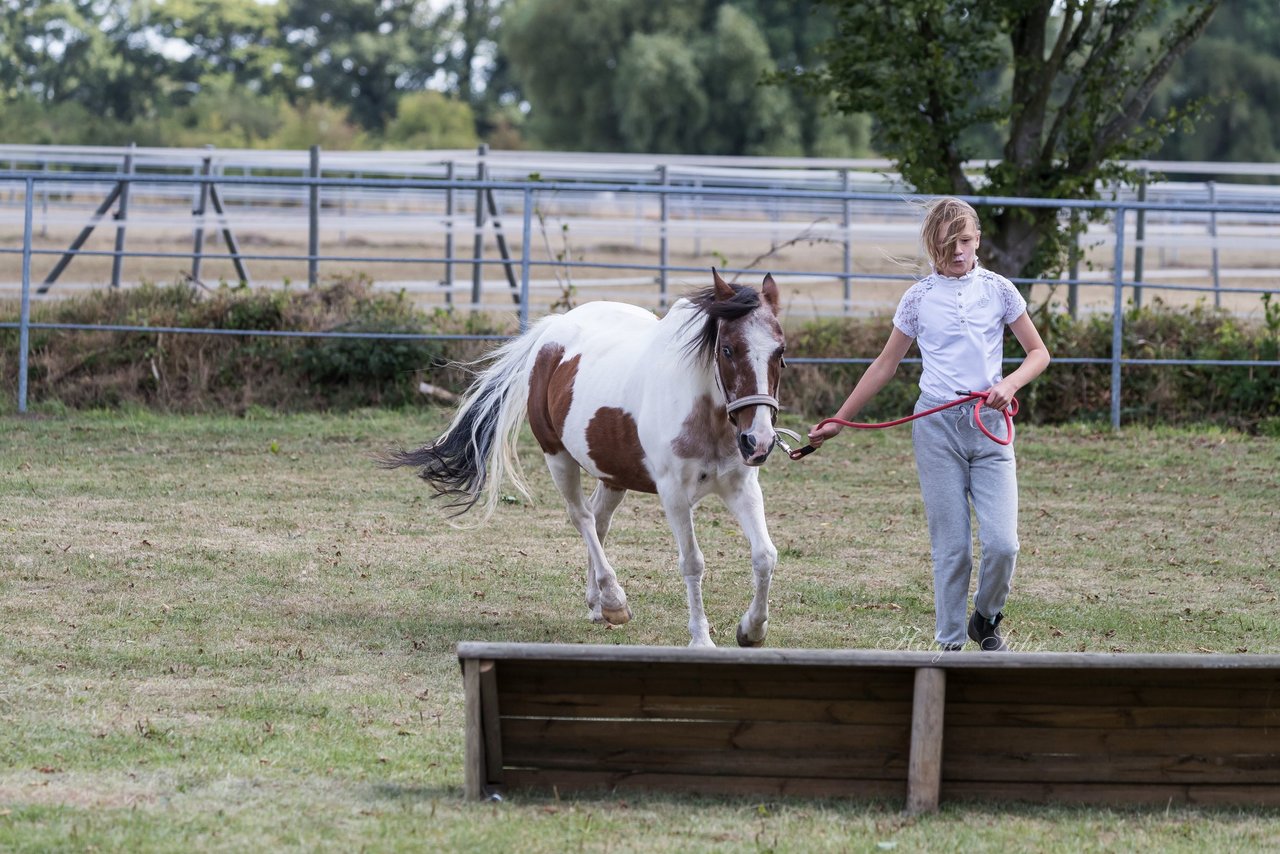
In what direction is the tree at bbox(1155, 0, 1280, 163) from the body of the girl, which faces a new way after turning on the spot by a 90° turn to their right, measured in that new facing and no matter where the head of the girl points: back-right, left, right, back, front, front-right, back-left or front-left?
right

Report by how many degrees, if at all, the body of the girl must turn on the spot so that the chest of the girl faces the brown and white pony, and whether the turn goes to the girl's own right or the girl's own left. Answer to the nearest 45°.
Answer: approximately 135° to the girl's own right

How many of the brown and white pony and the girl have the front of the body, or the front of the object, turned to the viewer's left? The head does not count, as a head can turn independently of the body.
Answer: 0

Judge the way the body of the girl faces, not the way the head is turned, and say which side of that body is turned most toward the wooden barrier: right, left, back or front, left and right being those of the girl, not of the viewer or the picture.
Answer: front

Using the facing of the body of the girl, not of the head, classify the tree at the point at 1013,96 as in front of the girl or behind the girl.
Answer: behind

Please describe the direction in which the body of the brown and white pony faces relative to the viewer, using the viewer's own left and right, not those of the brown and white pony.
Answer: facing the viewer and to the right of the viewer

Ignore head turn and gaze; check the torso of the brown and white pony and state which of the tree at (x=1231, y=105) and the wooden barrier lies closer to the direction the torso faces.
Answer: the wooden barrier

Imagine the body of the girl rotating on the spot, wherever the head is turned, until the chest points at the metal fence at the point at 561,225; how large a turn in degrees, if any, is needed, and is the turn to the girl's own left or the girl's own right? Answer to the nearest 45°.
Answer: approximately 180°

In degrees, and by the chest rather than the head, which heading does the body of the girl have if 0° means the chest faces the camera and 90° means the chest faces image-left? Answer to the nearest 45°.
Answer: approximately 0°
